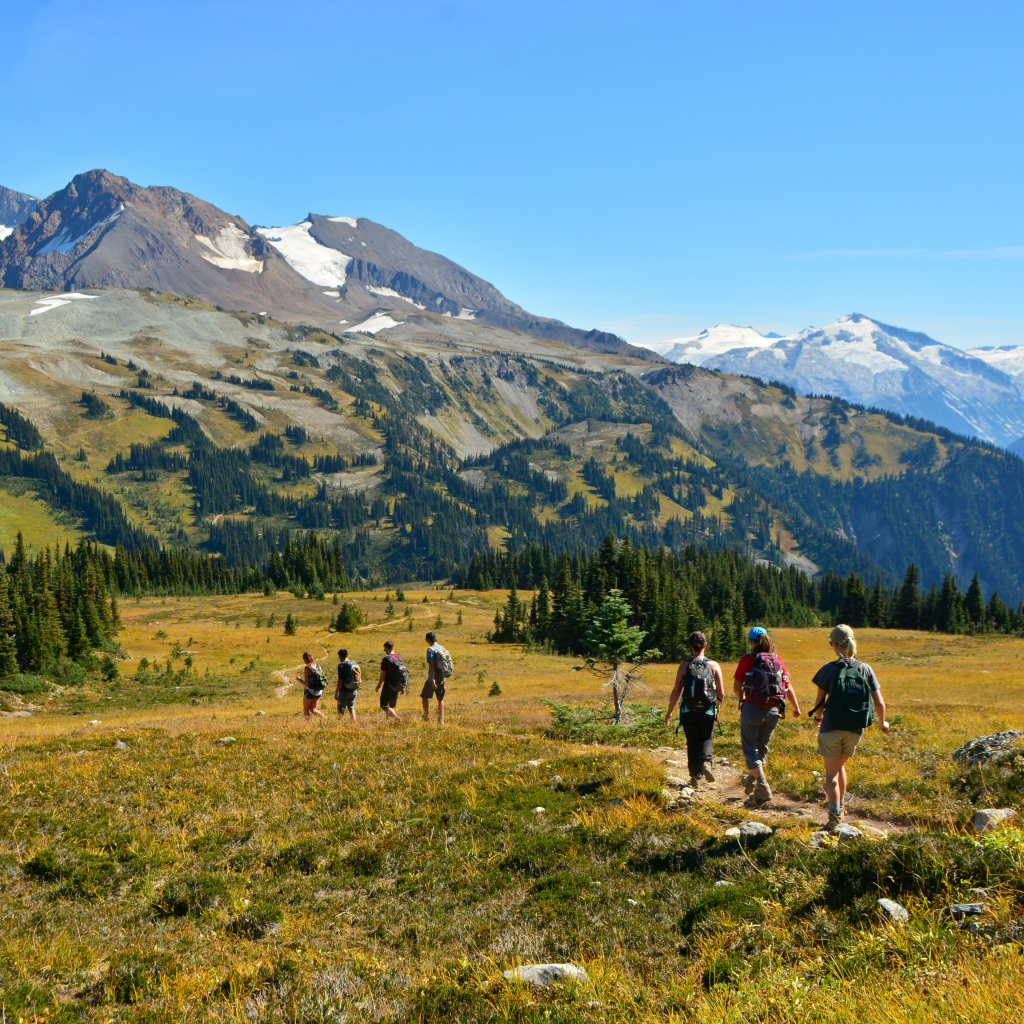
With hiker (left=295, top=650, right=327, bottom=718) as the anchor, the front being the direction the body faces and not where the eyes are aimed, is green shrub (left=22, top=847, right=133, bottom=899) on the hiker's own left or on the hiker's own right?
on the hiker's own left

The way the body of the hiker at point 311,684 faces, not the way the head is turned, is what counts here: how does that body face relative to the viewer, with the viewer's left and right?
facing away from the viewer and to the left of the viewer

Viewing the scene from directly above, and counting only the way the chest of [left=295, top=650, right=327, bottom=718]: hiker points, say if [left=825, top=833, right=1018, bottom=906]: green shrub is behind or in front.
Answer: behind

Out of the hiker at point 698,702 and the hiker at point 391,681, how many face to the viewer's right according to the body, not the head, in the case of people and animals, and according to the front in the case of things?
0

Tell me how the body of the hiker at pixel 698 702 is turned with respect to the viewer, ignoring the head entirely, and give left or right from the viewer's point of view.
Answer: facing away from the viewer

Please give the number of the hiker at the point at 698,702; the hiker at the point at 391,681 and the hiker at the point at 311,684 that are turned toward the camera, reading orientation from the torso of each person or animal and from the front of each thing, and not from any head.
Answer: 0

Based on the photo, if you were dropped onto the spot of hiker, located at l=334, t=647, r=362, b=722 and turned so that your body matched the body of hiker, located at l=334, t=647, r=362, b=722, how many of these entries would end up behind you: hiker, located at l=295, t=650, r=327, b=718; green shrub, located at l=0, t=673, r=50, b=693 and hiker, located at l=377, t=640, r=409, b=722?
1

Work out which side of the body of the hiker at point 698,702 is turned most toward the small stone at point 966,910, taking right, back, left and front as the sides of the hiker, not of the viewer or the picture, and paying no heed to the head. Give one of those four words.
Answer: back

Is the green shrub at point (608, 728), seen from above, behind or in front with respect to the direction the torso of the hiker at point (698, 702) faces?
in front

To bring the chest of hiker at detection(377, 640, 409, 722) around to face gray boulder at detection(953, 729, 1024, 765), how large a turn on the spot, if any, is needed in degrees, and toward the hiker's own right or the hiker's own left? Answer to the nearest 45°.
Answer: approximately 180°

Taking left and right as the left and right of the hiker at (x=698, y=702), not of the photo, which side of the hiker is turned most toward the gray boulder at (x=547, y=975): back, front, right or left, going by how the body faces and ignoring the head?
back

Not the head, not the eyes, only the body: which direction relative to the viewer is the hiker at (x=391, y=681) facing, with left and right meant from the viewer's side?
facing away from the viewer and to the left of the viewer

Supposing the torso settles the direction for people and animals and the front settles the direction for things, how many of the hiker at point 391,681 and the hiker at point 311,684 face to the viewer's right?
0

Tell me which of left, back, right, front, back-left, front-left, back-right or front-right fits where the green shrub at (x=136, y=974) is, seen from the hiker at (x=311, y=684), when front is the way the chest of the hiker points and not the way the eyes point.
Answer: back-left

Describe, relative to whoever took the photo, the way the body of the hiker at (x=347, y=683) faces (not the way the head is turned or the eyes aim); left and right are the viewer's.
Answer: facing away from the viewer and to the left of the viewer

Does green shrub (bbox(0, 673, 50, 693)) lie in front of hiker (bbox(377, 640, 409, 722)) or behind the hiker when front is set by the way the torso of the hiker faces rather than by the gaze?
in front
